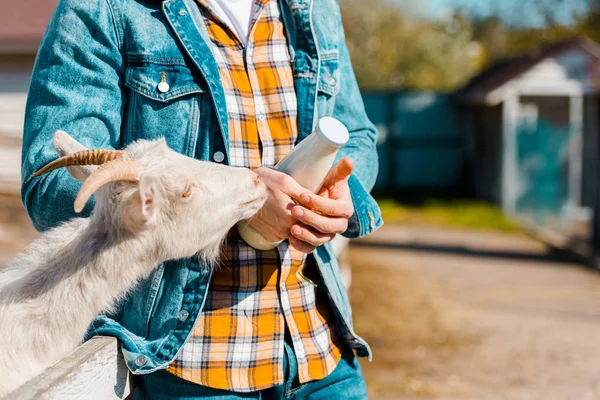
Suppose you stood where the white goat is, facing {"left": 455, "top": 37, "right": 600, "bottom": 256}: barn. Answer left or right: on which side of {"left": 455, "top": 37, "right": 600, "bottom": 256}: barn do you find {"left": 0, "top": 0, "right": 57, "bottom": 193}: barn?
left

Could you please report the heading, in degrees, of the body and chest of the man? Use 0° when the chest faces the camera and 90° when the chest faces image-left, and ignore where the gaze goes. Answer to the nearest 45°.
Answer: approximately 315°

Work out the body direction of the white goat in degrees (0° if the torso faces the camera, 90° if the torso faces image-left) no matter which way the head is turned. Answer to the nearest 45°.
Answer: approximately 270°

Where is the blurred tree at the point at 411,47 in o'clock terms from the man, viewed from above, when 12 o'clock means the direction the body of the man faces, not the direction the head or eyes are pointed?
The blurred tree is roughly at 8 o'clock from the man.
